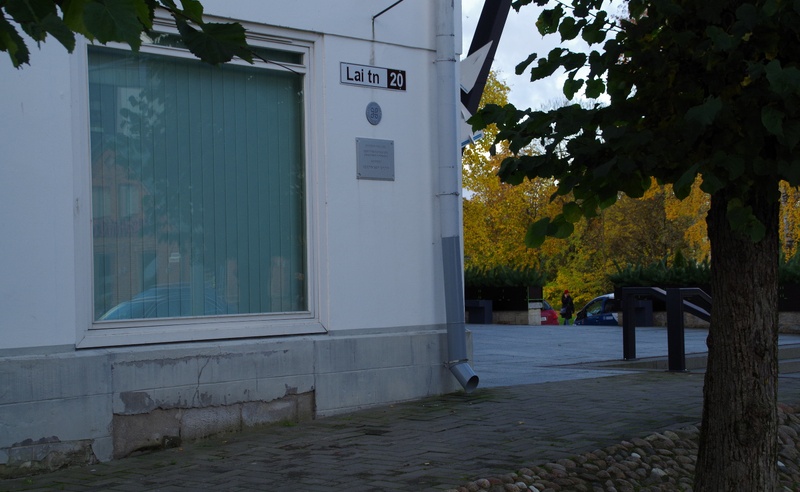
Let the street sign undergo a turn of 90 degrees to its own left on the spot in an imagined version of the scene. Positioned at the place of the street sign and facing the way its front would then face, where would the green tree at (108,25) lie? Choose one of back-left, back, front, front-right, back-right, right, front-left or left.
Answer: back-right

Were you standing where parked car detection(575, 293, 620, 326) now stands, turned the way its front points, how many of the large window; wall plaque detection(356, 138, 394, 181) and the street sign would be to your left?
3

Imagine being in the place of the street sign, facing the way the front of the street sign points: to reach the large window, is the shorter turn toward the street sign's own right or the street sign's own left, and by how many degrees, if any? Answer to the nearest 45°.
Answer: approximately 90° to the street sign's own right

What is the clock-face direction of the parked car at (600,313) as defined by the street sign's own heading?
The parked car is roughly at 8 o'clock from the street sign.

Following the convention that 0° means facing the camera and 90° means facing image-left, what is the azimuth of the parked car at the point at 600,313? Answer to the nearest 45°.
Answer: approximately 90°

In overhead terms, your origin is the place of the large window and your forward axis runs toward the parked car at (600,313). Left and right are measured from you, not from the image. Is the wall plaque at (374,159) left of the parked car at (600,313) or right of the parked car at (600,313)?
right

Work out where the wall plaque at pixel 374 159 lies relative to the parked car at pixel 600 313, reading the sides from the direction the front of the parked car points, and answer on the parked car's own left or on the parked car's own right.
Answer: on the parked car's own left

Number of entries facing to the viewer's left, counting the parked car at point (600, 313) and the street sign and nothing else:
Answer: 1

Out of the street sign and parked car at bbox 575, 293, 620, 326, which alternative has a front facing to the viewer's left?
the parked car

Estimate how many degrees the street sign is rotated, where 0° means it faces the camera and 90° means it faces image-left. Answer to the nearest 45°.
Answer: approximately 315°

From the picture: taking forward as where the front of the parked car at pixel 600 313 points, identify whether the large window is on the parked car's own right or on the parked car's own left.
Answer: on the parked car's own left

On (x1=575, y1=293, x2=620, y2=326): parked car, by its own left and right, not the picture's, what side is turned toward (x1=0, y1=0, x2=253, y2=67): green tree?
left

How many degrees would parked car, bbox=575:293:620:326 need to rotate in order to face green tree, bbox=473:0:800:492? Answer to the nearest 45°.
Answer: approximately 90° to its left
